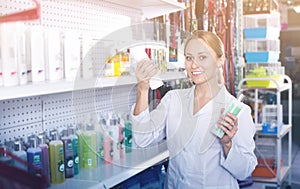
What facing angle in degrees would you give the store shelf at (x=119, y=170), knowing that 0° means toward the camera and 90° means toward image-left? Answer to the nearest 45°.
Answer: approximately 315°

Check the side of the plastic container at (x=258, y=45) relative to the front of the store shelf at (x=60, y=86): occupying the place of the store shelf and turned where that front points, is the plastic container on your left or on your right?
on your left

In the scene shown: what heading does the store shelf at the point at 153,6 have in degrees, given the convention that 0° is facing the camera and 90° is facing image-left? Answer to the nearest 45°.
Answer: approximately 315°

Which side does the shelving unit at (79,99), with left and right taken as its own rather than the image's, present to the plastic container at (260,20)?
left

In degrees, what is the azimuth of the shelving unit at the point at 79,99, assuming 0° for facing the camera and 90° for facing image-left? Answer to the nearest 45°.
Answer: approximately 315°

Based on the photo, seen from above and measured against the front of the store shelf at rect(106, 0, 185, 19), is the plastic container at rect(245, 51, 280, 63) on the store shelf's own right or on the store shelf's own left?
on the store shelf's own left
